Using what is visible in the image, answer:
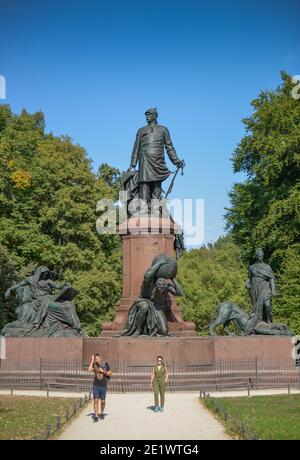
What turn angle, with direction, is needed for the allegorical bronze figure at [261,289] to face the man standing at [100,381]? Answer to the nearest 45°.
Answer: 0° — it already faces them

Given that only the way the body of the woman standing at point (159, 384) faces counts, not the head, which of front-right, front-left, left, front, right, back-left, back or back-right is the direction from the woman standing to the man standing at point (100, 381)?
front-right

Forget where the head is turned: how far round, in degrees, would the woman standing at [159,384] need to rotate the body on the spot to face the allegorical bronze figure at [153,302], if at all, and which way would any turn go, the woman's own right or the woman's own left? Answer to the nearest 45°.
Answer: approximately 180°

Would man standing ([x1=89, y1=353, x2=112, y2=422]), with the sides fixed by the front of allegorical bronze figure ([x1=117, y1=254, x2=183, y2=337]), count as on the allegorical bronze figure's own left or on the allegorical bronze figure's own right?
on the allegorical bronze figure's own right

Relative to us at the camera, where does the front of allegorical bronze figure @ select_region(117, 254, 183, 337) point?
facing the viewer and to the right of the viewer

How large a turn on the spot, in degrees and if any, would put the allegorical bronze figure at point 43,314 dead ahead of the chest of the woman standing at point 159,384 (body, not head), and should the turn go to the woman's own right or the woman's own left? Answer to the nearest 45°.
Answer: approximately 135° to the woman's own right

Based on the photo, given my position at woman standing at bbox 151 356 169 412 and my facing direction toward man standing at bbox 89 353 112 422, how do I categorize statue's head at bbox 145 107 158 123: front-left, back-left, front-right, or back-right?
back-right

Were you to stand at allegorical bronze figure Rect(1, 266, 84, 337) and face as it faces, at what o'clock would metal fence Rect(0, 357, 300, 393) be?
The metal fence is roughly at 12 o'clock from the allegorical bronze figure.

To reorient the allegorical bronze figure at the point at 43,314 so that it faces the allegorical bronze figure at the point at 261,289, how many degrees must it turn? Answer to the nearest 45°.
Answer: approximately 45° to its left
